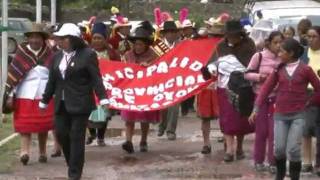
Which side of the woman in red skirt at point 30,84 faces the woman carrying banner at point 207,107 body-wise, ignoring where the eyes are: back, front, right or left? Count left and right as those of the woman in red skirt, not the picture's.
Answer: left

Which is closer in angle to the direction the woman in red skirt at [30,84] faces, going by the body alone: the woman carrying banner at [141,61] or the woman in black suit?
the woman in black suit

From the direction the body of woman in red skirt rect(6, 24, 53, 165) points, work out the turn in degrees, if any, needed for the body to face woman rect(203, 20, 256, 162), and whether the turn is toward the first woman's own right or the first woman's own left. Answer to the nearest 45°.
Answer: approximately 90° to the first woman's own left

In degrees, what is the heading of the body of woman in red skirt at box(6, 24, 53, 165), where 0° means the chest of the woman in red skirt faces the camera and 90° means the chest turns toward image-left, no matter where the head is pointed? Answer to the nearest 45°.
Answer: approximately 0°

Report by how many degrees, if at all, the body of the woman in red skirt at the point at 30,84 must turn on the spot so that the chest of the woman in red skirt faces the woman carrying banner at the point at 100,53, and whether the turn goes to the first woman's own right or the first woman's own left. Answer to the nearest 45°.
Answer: approximately 135° to the first woman's own left

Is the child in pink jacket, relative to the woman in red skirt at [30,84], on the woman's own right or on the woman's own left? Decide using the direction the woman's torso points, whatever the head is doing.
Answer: on the woman's own left

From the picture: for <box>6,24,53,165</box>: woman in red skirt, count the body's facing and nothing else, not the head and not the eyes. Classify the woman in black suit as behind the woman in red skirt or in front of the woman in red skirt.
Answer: in front

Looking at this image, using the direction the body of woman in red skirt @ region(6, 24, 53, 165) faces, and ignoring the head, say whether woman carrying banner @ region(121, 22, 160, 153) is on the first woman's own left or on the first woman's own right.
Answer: on the first woman's own left
